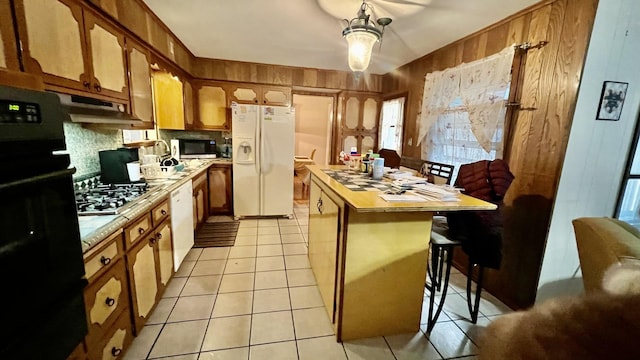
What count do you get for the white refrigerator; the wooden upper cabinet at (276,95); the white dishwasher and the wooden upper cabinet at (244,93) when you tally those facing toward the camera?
3

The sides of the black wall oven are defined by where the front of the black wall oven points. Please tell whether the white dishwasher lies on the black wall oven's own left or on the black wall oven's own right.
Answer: on the black wall oven's own left

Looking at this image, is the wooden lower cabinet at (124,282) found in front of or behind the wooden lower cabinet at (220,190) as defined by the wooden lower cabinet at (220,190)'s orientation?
in front

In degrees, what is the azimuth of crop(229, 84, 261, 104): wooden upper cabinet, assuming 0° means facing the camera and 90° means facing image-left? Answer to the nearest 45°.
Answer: approximately 0°

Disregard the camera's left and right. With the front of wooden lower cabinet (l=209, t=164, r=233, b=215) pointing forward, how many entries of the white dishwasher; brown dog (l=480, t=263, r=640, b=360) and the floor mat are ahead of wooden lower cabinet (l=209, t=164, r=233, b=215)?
3

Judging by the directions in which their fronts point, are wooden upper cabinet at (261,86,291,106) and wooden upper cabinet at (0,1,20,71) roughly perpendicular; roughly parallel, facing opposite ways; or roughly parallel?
roughly perpendicular

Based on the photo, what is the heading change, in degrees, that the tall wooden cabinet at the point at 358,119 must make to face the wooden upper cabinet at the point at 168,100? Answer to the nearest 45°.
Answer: approximately 45° to its right

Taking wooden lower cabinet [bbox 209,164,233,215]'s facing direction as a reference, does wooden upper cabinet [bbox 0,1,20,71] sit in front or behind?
in front

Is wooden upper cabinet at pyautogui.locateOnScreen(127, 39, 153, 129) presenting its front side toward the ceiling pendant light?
yes

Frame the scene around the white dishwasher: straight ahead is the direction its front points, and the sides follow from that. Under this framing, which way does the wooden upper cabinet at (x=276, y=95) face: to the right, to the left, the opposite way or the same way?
to the right

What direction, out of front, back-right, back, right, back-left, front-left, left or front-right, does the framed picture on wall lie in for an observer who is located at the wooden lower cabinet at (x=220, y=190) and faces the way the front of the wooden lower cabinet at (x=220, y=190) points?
front-left

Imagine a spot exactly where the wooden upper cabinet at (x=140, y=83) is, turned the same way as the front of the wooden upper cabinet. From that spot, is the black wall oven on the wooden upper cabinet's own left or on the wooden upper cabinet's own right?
on the wooden upper cabinet's own right

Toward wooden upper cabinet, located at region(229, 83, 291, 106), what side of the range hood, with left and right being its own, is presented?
left

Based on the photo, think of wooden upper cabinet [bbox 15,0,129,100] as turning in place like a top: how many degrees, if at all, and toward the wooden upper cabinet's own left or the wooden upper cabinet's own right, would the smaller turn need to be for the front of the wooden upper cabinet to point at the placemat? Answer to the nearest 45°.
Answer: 0° — it already faces it
